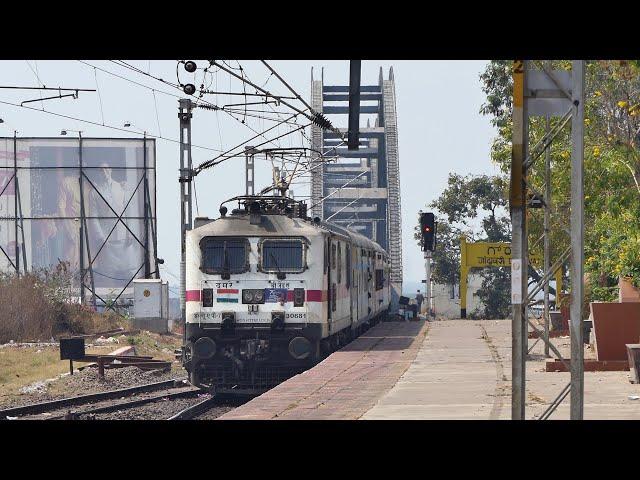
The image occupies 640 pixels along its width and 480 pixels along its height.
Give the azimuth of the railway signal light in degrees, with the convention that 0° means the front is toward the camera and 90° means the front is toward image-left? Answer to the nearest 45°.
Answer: approximately 0°

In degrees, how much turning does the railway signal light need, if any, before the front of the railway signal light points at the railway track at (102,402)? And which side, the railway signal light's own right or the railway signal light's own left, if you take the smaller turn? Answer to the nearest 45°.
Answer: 0° — it already faces it

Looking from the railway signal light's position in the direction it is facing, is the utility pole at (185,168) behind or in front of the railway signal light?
in front

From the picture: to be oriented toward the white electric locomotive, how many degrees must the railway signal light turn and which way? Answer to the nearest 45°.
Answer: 0° — it already faces it

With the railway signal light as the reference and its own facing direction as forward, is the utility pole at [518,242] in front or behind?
in front

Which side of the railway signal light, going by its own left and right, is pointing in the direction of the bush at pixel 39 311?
right

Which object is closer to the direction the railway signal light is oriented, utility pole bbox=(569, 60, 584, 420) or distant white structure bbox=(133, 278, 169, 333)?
the utility pole
